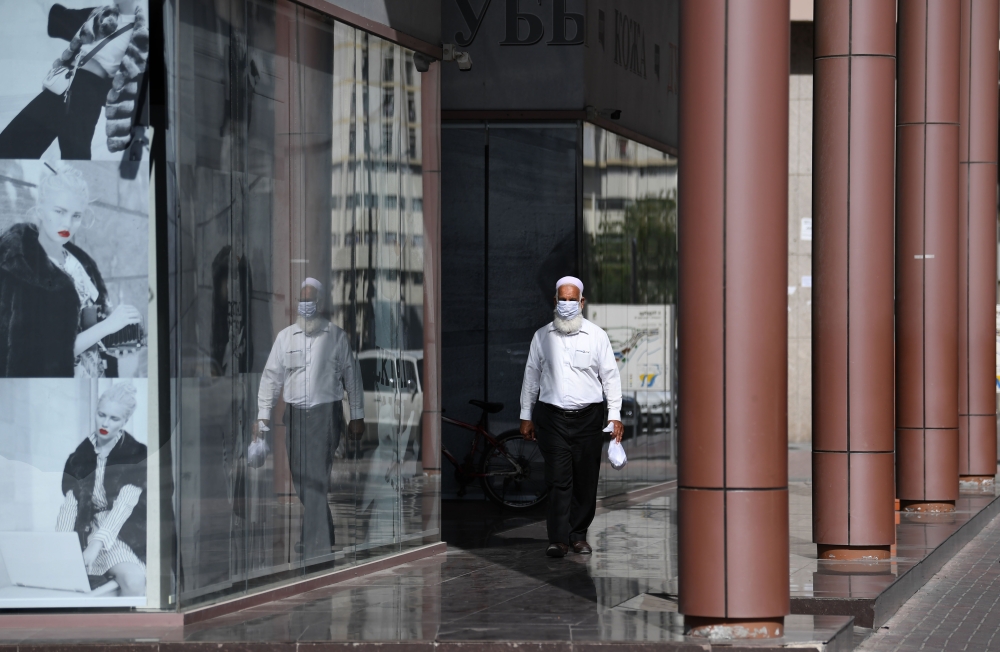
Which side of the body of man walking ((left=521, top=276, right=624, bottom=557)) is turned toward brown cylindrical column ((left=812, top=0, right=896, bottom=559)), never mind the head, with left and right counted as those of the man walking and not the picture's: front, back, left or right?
left

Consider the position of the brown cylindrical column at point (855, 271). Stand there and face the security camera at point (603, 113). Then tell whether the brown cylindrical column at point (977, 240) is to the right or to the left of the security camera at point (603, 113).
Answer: right

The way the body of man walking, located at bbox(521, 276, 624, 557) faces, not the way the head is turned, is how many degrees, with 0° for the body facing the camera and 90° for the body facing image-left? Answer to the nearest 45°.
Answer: approximately 0°

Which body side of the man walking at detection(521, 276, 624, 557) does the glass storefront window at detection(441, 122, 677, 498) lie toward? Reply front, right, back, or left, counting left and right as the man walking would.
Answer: back
